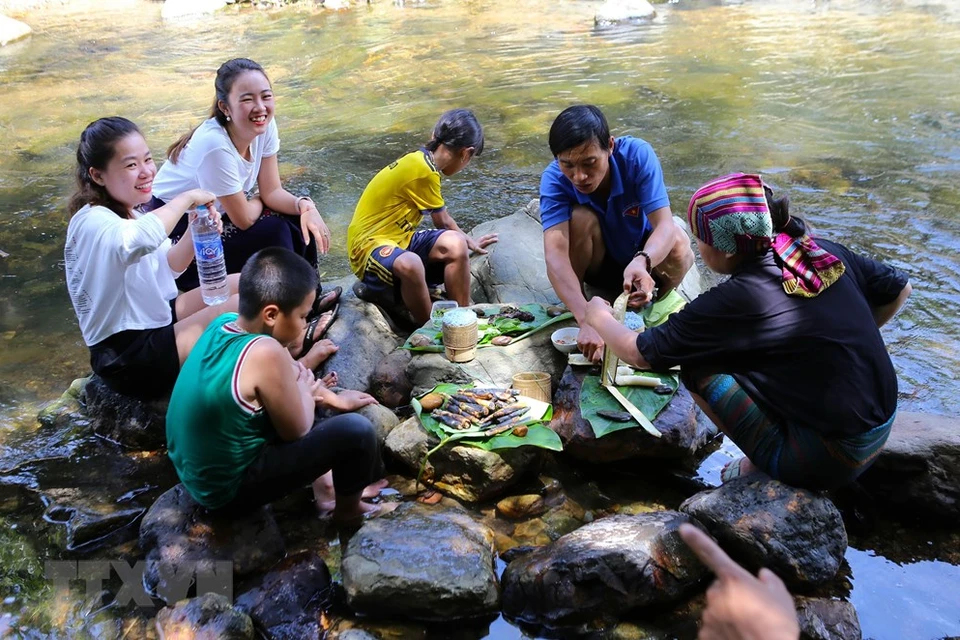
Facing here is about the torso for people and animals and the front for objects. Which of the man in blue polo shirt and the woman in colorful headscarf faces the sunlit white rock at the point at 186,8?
the woman in colorful headscarf

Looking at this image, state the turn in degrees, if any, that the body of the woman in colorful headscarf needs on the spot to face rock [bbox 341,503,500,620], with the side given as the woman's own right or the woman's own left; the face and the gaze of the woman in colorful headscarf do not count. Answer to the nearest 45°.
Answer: approximately 90° to the woman's own left

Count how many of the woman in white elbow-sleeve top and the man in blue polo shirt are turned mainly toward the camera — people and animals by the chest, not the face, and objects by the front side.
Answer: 1

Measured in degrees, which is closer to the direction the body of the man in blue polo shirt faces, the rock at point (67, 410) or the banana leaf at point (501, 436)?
the banana leaf

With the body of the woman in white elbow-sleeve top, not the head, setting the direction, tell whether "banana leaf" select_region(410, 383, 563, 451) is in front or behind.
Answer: in front

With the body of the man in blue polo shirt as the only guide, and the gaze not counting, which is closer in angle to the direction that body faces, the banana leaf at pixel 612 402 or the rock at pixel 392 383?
the banana leaf

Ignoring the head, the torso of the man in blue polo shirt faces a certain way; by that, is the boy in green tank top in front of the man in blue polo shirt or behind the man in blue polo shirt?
in front

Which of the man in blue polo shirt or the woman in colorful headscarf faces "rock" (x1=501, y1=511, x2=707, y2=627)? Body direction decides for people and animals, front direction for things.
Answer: the man in blue polo shirt

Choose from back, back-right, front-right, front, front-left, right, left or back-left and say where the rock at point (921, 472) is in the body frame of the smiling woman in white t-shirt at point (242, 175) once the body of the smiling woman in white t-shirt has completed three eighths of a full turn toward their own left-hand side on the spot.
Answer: back-right

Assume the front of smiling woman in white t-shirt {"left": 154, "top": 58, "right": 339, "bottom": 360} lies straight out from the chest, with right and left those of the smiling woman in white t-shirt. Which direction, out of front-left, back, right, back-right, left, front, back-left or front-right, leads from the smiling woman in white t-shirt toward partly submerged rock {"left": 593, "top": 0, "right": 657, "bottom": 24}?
left

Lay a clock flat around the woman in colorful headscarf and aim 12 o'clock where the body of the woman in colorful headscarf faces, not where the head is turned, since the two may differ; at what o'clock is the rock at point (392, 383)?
The rock is roughly at 11 o'clock from the woman in colorful headscarf.

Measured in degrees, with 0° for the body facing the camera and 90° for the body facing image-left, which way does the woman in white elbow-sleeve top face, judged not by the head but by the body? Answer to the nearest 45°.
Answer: approximately 270°

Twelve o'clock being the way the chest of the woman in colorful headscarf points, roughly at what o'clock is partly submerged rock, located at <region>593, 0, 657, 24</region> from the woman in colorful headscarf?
The partly submerged rock is roughly at 1 o'clock from the woman in colorful headscarf.

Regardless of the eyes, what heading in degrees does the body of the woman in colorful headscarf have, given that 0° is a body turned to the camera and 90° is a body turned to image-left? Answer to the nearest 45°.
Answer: approximately 135°

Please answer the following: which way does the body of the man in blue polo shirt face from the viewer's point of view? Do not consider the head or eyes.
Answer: toward the camera

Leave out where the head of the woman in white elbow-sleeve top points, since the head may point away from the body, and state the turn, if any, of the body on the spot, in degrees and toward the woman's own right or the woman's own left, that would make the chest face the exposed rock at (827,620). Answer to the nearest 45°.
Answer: approximately 45° to the woman's own right
